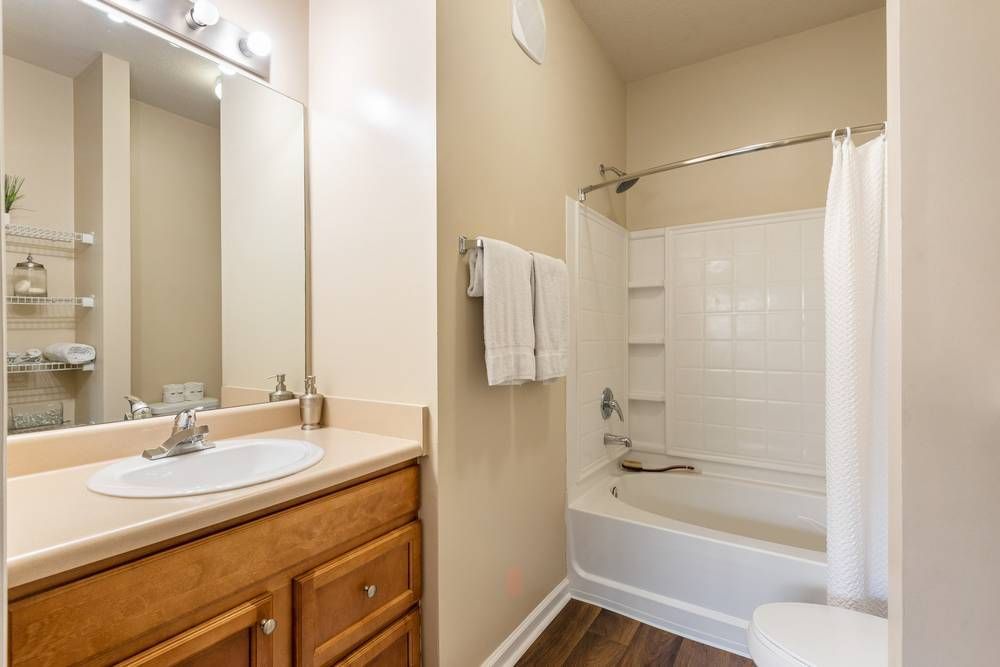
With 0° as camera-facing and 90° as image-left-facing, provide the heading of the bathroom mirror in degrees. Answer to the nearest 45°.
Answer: approximately 315°

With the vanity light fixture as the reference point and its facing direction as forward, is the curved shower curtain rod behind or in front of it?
in front

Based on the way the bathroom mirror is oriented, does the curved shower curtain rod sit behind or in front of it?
in front

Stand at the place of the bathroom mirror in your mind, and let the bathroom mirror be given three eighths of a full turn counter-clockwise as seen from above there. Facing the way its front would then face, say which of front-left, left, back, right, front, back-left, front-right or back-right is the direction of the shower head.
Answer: right

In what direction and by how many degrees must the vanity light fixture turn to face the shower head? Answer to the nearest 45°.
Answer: approximately 45° to its left

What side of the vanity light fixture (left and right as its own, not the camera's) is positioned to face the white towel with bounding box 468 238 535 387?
front

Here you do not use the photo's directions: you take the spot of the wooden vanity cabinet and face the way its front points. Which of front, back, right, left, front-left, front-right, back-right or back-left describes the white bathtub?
front-left

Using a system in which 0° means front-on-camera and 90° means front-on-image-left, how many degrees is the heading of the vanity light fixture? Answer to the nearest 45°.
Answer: approximately 315°

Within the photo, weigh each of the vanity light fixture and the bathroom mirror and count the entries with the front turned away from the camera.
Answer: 0

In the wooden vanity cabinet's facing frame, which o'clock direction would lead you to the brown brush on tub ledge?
The brown brush on tub ledge is roughly at 10 o'clock from the wooden vanity cabinet.

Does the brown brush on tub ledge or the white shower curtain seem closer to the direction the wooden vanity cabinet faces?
the white shower curtain
